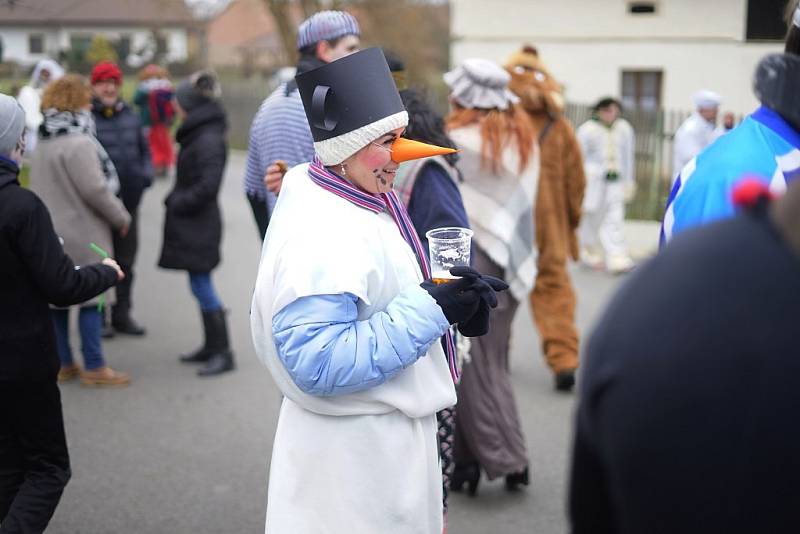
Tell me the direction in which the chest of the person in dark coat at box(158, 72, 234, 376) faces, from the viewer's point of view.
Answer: to the viewer's left

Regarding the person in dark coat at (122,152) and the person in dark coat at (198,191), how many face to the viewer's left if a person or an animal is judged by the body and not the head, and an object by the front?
1

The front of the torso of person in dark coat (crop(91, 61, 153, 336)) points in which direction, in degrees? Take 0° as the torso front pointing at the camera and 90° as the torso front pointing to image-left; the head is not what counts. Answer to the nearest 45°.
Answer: approximately 0°

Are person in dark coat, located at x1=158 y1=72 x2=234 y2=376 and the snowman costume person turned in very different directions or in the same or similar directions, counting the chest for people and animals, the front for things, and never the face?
very different directions

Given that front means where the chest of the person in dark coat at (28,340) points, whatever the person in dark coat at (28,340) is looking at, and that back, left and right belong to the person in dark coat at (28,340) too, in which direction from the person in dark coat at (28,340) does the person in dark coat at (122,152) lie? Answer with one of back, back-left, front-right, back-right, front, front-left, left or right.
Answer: front-left
